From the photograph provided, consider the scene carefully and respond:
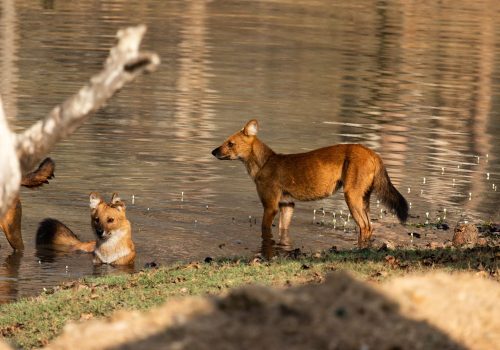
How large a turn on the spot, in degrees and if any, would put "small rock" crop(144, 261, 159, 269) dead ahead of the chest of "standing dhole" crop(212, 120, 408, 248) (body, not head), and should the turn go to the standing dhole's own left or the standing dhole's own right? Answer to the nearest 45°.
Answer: approximately 45° to the standing dhole's own left

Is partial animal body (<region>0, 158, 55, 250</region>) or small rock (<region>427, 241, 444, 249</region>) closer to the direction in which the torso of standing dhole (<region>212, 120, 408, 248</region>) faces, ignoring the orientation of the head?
the partial animal body

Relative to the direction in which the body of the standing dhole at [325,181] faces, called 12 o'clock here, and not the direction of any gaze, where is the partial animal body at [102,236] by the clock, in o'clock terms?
The partial animal body is roughly at 11 o'clock from the standing dhole.

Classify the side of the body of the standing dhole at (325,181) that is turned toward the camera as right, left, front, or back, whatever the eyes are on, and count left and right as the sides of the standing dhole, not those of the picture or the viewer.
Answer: left

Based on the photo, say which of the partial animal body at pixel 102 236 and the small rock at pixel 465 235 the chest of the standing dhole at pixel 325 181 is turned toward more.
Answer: the partial animal body

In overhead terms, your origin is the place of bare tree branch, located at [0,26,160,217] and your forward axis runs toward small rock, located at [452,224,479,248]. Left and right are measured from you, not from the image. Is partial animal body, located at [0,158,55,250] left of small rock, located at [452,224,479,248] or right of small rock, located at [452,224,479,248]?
left

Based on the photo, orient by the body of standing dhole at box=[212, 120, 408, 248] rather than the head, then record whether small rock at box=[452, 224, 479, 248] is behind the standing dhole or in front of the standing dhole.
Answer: behind

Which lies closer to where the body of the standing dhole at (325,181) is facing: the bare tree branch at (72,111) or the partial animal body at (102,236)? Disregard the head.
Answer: the partial animal body

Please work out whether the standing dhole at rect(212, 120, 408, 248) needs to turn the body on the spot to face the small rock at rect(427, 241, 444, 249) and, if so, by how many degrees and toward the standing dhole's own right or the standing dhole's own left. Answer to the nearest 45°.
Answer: approximately 135° to the standing dhole's own left

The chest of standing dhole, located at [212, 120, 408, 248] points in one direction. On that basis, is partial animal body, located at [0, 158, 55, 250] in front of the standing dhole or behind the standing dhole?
in front
